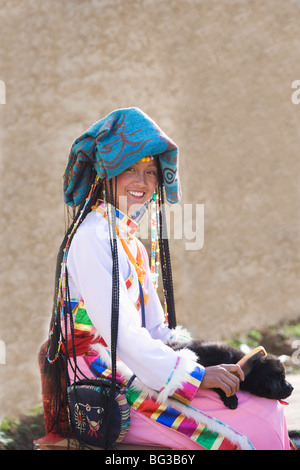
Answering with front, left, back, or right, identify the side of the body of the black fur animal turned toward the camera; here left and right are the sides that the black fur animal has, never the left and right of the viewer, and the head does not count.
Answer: right
